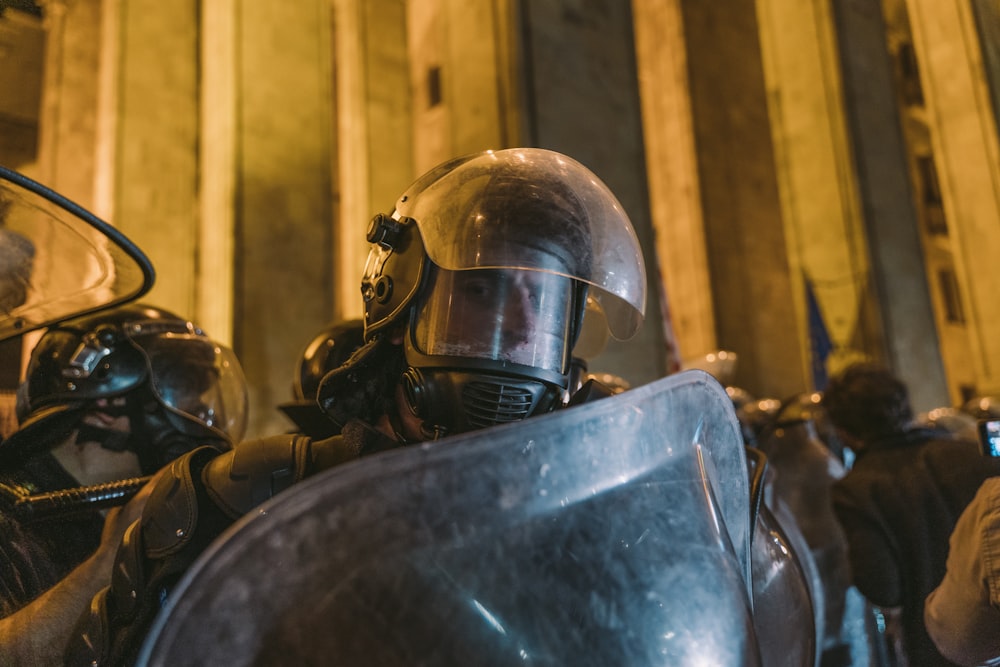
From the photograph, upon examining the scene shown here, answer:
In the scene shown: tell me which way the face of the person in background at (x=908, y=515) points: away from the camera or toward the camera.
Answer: away from the camera

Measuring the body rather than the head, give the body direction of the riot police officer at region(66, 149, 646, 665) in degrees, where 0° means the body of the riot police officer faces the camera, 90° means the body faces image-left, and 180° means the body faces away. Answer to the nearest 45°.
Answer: approximately 315°

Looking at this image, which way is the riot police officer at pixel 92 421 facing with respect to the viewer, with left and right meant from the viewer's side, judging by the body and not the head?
facing to the right of the viewer

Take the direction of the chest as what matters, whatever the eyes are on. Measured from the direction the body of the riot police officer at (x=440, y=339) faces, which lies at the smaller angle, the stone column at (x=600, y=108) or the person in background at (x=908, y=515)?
the person in background

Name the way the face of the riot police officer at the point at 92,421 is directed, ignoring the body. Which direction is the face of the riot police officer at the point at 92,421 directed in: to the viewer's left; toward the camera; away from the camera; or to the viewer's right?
to the viewer's right

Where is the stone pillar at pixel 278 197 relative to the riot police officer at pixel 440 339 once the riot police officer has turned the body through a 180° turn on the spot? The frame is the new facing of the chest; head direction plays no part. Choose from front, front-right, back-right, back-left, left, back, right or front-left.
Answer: front-right

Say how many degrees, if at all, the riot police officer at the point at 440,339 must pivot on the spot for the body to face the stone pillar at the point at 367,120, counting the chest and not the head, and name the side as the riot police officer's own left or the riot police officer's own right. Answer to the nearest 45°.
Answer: approximately 135° to the riot police officer's own left

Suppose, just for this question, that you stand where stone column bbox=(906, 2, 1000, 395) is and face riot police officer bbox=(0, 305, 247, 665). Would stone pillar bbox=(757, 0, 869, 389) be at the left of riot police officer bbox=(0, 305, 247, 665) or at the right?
right
